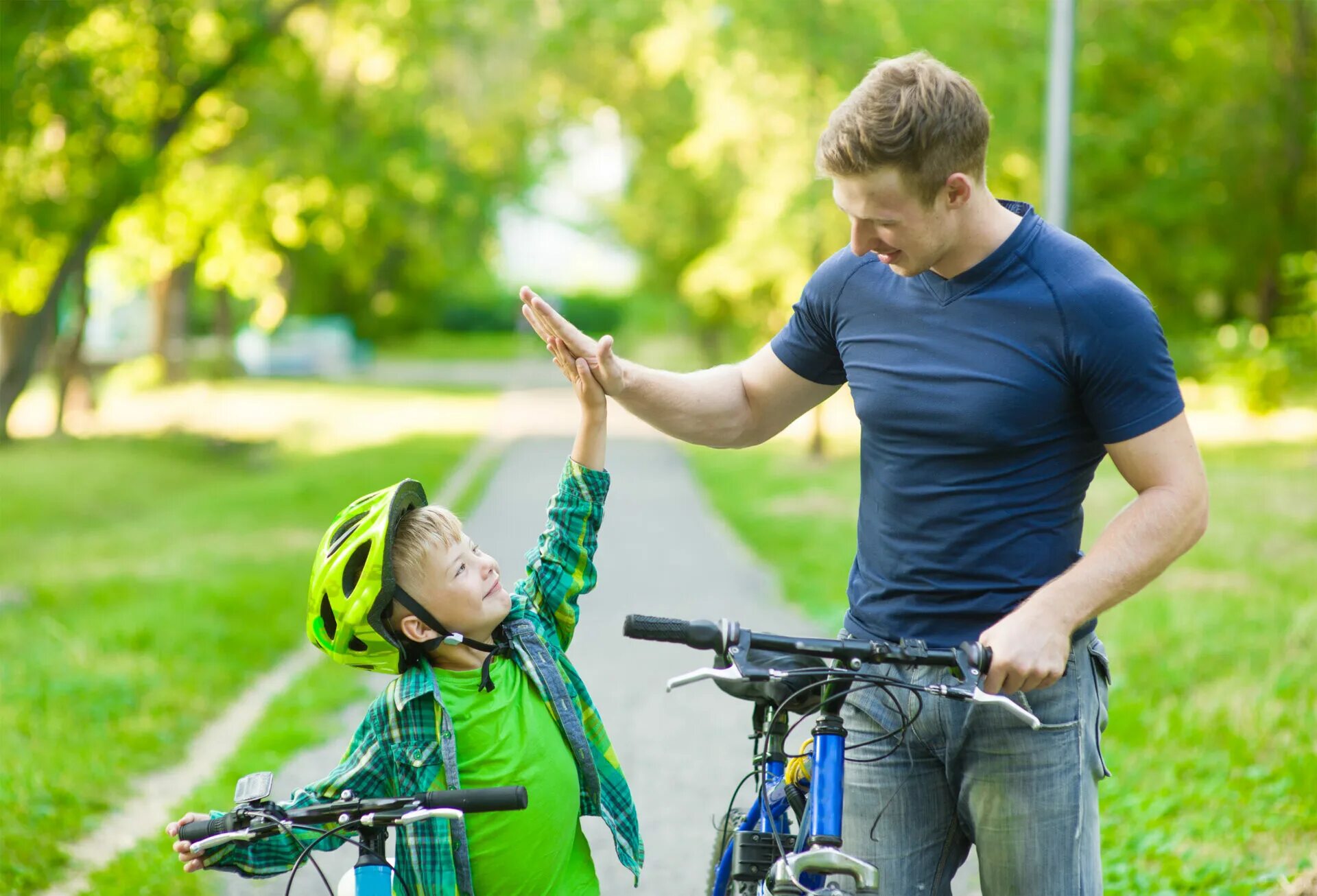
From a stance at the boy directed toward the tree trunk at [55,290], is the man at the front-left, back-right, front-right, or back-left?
back-right

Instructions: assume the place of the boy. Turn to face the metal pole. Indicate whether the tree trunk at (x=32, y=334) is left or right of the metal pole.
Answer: left

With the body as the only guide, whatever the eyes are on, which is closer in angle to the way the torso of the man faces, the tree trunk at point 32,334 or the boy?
the boy

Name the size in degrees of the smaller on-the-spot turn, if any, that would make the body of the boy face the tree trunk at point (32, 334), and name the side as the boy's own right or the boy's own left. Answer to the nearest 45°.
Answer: approximately 135° to the boy's own left

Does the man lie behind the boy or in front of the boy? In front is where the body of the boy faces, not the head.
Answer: in front

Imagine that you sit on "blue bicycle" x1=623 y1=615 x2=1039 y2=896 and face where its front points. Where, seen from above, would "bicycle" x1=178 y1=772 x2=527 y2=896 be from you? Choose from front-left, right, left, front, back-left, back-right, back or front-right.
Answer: right

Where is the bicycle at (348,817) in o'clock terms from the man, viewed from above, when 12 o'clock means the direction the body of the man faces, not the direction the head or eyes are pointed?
The bicycle is roughly at 1 o'clock from the man.

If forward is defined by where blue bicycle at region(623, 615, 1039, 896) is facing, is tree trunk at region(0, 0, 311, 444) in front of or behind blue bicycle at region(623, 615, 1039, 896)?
behind

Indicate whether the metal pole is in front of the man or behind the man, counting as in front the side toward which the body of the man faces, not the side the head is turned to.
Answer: behind

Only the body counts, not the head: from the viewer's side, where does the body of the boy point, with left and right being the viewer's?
facing the viewer and to the right of the viewer

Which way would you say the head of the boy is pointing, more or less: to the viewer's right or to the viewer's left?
to the viewer's right

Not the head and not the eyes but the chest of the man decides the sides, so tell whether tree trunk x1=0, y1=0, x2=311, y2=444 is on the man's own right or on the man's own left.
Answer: on the man's own right

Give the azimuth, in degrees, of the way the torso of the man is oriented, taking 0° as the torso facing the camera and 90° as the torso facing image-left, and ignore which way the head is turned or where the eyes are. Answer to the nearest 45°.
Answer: approximately 45°

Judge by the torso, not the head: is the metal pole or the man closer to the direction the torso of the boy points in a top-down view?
the man
